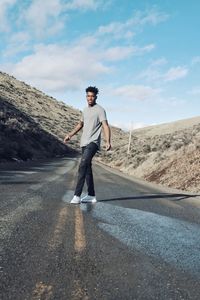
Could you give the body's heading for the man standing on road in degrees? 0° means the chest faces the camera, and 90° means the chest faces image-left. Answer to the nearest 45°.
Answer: approximately 45°
